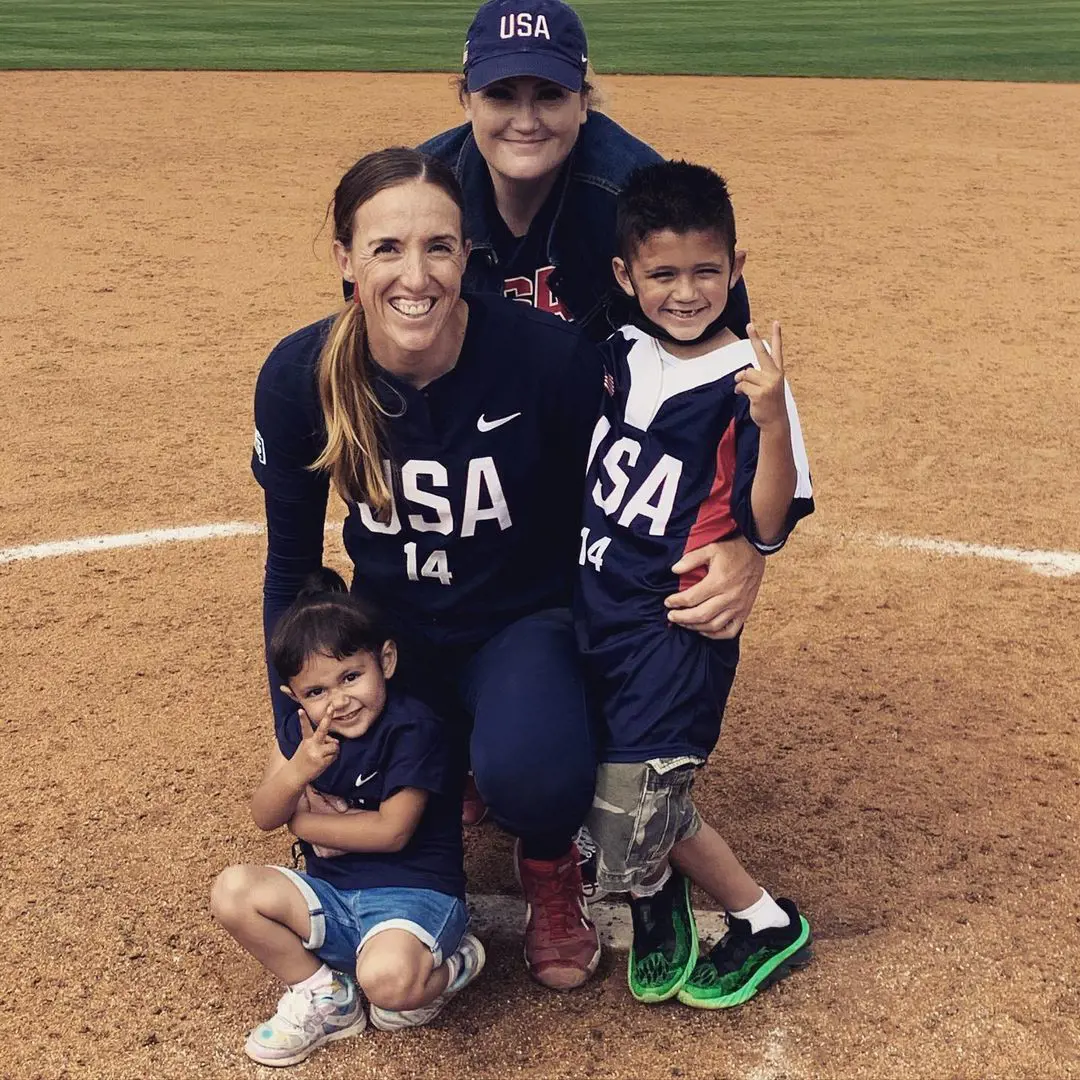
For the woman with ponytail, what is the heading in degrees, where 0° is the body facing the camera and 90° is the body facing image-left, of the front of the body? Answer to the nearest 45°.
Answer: approximately 0°

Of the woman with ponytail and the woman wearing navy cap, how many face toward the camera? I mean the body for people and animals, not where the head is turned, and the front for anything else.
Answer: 2

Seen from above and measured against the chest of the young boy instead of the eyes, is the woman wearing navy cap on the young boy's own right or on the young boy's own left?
on the young boy's own right

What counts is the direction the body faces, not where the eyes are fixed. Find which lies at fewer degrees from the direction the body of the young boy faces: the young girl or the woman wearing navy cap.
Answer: the young girl

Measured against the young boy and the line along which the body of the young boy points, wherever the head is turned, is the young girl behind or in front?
in front

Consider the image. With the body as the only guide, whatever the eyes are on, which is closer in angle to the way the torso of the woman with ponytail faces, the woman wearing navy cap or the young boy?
the young boy

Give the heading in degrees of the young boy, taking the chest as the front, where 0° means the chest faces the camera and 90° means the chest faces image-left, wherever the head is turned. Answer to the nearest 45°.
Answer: approximately 45°

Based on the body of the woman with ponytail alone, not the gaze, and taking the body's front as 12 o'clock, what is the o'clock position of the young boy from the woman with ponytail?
The young boy is roughly at 10 o'clock from the woman with ponytail.
